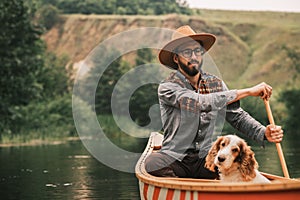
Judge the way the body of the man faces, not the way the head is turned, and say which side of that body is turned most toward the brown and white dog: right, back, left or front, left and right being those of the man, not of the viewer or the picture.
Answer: front

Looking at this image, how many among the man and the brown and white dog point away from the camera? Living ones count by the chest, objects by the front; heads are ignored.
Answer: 0

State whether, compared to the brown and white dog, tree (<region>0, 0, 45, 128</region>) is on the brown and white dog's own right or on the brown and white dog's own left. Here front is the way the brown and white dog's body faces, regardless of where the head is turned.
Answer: on the brown and white dog's own right

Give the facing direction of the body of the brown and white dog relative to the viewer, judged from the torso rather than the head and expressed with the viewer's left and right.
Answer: facing the viewer and to the left of the viewer

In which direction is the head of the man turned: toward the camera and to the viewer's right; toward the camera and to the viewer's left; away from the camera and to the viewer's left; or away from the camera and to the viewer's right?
toward the camera and to the viewer's right

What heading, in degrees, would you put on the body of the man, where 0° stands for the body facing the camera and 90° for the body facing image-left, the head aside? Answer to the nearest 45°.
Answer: approximately 315°

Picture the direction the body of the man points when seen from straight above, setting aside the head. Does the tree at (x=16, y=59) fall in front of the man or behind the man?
behind
